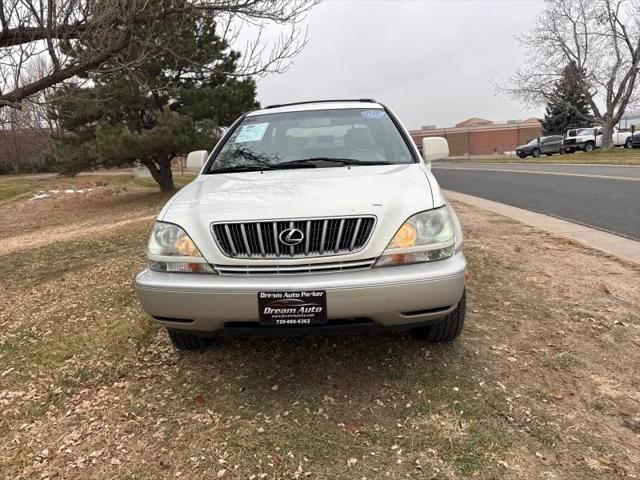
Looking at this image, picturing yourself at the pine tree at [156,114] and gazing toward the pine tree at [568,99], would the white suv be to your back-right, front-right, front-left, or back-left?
back-right

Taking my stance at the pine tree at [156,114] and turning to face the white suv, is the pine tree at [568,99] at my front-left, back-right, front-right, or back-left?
back-left

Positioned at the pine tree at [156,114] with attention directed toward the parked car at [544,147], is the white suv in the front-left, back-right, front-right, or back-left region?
back-right

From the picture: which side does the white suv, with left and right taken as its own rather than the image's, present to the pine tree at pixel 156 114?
back

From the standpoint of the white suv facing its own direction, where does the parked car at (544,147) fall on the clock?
The parked car is roughly at 7 o'clock from the white suv.

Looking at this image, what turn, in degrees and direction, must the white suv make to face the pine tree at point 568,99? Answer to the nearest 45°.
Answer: approximately 135° to its left

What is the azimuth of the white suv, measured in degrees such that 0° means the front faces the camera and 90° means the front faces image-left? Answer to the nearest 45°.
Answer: approximately 0°
